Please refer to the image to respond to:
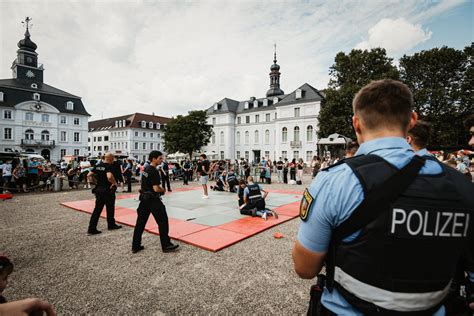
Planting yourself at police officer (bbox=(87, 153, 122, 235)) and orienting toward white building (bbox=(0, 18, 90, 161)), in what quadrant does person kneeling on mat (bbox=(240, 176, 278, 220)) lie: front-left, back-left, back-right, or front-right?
back-right

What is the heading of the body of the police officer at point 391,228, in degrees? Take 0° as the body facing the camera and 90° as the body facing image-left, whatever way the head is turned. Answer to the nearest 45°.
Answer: approximately 135°

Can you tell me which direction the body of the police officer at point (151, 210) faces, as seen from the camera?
to the viewer's right

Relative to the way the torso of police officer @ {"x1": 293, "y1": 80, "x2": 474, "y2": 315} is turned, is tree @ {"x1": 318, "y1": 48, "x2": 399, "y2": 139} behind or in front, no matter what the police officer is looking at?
in front

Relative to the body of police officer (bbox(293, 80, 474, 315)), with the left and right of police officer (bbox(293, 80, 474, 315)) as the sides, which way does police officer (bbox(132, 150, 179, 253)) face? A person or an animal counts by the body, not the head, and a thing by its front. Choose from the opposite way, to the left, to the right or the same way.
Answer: to the right

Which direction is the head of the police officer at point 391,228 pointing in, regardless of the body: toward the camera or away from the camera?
away from the camera

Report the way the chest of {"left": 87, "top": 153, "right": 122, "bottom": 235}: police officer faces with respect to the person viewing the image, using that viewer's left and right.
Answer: facing away from the viewer and to the right of the viewer

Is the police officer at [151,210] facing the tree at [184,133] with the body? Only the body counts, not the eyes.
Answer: no

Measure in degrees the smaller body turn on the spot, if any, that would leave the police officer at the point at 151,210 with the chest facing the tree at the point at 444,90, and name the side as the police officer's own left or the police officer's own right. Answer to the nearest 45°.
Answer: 0° — they already face it

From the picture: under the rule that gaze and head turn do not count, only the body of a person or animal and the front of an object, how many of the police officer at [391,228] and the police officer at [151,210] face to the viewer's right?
1

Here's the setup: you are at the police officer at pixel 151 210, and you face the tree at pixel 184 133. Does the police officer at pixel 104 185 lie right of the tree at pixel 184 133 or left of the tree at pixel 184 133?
left

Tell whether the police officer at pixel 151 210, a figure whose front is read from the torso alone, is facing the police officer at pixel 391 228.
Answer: no

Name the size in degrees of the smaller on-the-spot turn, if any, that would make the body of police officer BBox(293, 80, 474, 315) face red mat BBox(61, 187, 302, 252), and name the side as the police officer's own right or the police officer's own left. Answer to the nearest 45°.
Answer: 0° — they already face it

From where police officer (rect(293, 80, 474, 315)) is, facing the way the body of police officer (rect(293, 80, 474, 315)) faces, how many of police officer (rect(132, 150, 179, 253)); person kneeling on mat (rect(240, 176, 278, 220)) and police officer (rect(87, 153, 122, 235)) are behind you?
0
